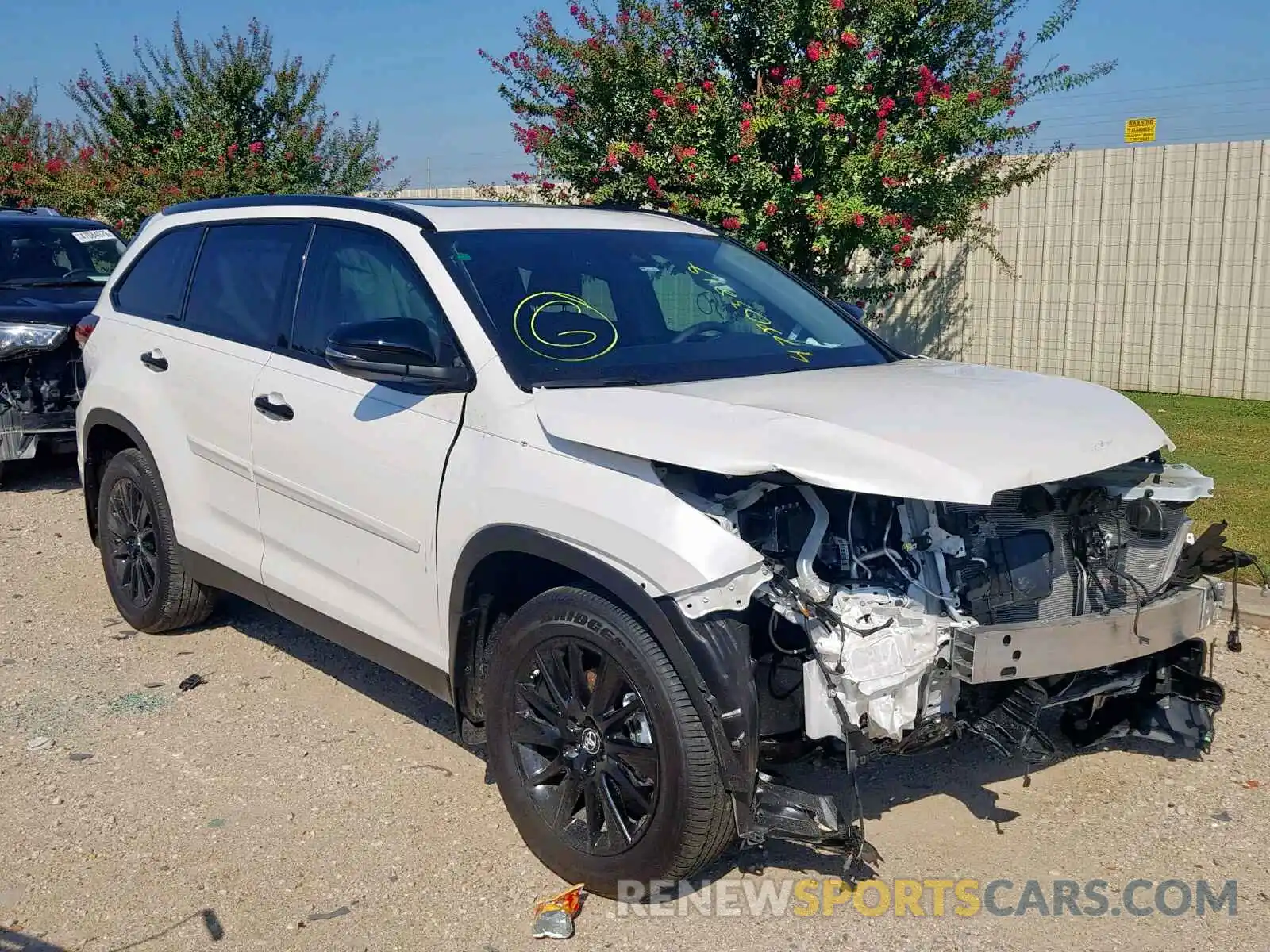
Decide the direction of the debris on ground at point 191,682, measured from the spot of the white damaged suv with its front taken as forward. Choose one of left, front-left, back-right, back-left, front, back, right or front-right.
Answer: back

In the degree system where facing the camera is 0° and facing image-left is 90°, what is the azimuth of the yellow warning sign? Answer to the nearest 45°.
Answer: approximately 0°

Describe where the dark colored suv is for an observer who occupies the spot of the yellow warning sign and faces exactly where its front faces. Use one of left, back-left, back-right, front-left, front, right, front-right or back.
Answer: front-right
